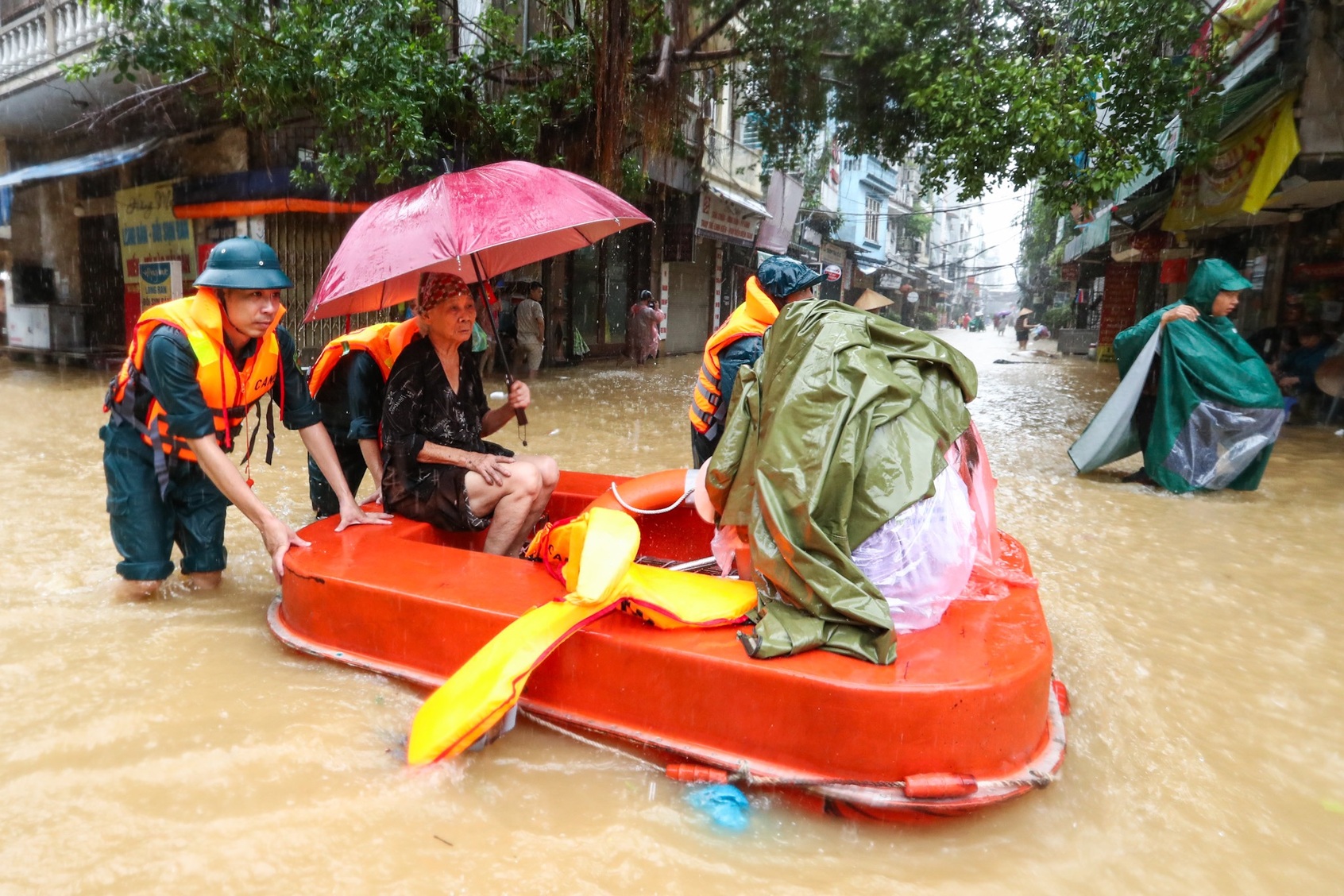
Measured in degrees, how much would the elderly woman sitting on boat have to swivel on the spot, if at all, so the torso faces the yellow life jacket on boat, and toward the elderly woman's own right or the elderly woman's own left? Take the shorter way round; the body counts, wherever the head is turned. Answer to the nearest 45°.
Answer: approximately 45° to the elderly woman's own right

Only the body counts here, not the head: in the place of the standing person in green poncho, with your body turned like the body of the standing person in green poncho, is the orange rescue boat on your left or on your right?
on your right

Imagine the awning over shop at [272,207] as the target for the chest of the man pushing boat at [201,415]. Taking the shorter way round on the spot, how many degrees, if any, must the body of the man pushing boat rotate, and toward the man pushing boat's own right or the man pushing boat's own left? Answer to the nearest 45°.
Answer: approximately 135° to the man pushing boat's own left

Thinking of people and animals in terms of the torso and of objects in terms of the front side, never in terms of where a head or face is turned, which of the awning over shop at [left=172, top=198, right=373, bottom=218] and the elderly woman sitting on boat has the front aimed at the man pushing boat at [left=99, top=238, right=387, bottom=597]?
the awning over shop

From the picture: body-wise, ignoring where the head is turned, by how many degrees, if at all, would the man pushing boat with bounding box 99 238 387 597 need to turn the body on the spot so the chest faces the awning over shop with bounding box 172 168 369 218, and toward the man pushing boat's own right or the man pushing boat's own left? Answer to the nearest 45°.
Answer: approximately 135° to the man pushing boat's own left

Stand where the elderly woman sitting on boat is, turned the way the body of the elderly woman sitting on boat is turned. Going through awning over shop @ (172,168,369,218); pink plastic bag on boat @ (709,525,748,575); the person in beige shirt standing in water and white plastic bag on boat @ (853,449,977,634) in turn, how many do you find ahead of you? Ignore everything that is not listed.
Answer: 2

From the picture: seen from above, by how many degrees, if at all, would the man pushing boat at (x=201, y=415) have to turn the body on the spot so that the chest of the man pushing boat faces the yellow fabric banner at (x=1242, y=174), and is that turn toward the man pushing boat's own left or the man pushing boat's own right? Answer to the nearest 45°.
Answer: approximately 45° to the man pushing boat's own left

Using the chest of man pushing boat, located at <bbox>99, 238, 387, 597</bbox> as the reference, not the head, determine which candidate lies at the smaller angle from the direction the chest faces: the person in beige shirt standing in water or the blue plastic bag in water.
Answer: the blue plastic bag in water
